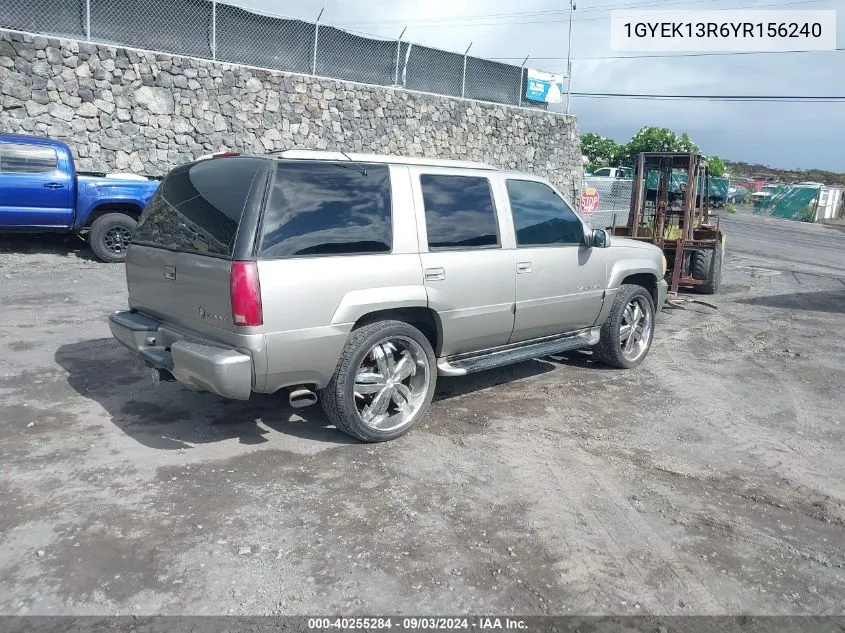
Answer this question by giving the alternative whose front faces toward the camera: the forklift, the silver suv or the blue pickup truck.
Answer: the forklift

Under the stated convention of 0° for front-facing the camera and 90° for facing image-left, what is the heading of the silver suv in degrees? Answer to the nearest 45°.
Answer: approximately 225°

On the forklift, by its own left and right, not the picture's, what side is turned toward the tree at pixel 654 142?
back

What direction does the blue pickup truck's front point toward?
to the viewer's left

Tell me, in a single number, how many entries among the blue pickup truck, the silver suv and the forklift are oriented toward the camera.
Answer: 1

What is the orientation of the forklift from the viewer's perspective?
toward the camera

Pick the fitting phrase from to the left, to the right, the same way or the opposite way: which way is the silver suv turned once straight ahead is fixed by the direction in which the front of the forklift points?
the opposite way

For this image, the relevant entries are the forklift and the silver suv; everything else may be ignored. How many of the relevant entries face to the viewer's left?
0

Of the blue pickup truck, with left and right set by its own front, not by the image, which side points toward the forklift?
back

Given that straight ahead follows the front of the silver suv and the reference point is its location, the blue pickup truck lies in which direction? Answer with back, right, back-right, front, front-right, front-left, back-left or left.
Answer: left

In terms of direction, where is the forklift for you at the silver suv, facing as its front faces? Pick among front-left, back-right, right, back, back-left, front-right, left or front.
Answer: front

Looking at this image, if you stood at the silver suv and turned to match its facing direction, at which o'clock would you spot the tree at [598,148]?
The tree is roughly at 11 o'clock from the silver suv.

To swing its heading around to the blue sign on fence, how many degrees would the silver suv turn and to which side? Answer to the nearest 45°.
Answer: approximately 45° to its left
